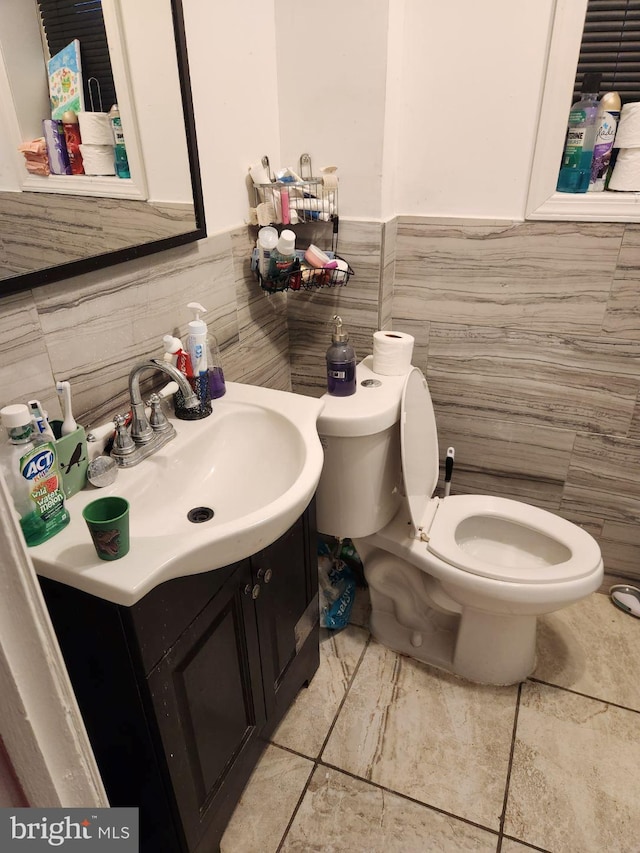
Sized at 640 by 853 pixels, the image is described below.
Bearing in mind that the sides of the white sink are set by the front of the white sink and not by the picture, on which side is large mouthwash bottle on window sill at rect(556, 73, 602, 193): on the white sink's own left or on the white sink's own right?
on the white sink's own left

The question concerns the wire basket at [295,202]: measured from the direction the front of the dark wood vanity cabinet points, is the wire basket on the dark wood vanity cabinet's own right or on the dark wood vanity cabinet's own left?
on the dark wood vanity cabinet's own left

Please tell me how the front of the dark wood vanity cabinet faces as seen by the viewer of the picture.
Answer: facing the viewer and to the right of the viewer

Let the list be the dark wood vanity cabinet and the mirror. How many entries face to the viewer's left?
0

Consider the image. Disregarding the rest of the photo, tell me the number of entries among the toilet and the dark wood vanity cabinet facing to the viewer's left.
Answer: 0

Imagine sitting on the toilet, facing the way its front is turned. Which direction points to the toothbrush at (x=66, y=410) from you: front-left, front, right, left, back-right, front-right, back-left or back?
right

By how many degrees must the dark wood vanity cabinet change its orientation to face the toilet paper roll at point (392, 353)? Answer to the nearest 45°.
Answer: approximately 90° to its left
